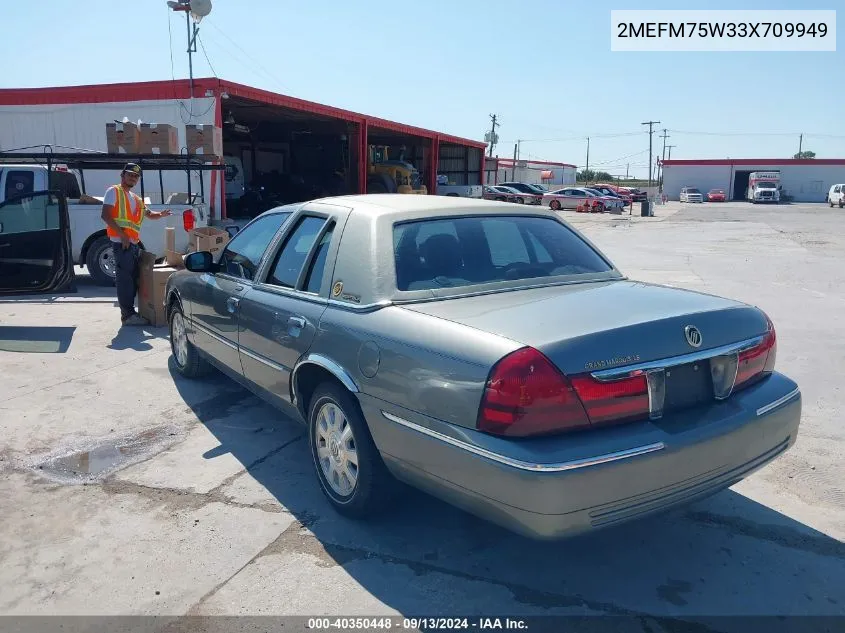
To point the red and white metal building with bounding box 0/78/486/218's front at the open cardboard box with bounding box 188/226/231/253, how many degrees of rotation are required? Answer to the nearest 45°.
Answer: approximately 45° to its right

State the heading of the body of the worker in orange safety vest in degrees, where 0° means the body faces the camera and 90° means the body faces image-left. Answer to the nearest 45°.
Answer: approximately 315°

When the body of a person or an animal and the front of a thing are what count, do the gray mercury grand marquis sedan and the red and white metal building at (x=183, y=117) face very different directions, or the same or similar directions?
very different directions

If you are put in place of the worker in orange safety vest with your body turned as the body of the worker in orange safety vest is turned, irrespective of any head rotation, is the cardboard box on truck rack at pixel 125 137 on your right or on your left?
on your left

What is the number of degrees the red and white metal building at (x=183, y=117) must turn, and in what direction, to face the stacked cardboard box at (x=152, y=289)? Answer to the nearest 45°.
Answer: approximately 45° to its right

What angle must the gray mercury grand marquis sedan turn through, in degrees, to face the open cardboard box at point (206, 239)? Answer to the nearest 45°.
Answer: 0° — it already faces it

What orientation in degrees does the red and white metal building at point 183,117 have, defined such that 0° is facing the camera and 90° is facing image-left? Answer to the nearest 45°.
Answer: approximately 315°

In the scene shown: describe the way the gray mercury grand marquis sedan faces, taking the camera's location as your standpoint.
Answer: facing away from the viewer and to the left of the viewer

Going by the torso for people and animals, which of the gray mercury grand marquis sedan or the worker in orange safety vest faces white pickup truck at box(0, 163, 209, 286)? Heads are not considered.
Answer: the gray mercury grand marquis sedan

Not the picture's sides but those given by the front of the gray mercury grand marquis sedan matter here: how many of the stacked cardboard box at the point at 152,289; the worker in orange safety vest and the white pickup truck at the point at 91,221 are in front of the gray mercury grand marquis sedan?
3

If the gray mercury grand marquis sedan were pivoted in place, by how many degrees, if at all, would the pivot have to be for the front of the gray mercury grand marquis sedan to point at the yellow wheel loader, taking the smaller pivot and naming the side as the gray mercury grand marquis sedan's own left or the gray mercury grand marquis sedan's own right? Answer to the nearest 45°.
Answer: approximately 45° to the gray mercury grand marquis sedan's own right
